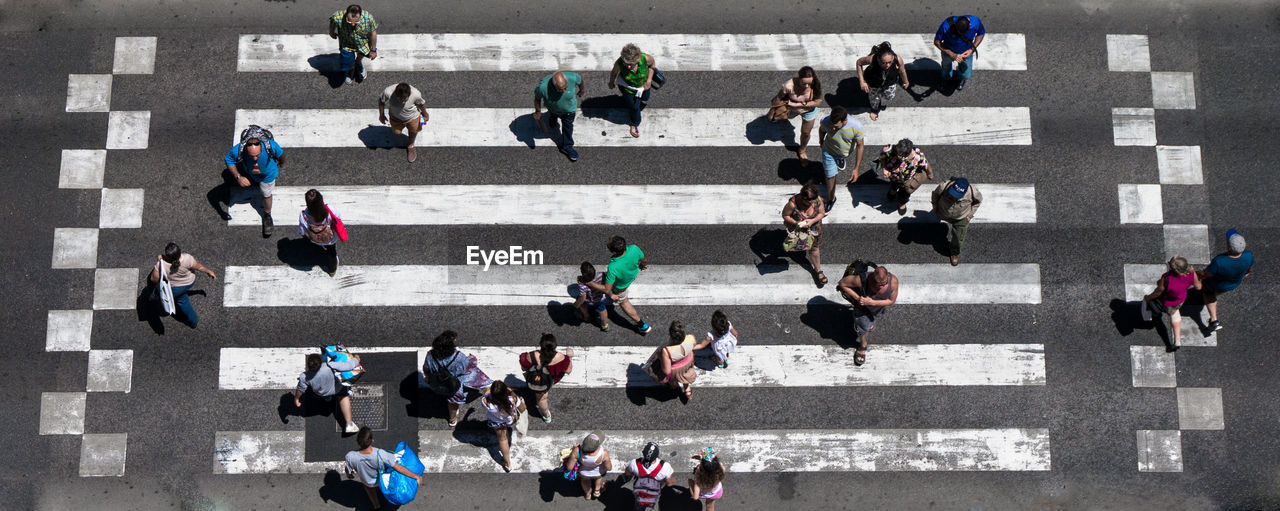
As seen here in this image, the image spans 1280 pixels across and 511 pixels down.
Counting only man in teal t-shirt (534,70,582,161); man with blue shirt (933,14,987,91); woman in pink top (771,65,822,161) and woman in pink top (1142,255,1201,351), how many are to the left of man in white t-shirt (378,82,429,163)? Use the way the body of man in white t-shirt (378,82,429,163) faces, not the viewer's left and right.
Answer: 4

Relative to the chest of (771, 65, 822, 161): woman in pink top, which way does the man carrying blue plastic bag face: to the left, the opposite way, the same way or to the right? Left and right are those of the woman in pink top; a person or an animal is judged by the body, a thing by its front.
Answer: the opposite way

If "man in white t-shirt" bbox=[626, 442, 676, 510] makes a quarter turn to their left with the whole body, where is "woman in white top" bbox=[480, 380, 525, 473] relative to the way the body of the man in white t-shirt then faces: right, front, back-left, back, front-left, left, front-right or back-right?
front

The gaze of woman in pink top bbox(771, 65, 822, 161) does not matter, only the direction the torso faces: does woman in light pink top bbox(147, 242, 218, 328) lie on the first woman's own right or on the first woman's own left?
on the first woman's own right

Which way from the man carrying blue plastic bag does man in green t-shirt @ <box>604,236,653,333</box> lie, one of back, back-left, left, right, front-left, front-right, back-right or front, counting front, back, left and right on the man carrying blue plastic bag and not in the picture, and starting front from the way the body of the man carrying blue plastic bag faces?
right

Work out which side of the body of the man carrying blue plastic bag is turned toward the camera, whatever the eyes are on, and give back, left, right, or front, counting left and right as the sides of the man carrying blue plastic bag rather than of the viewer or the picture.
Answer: back
